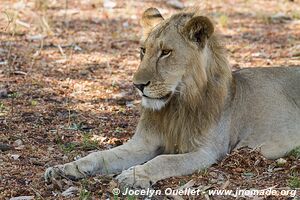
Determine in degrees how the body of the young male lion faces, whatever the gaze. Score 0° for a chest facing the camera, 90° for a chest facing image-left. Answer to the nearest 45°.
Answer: approximately 45°

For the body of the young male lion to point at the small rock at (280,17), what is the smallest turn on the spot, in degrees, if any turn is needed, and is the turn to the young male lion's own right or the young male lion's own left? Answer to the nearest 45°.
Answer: approximately 135° to the young male lion's own right

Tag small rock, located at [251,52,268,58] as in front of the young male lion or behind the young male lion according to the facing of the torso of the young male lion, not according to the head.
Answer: behind

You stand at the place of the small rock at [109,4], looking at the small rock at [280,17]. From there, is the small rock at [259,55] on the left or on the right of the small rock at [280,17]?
right
